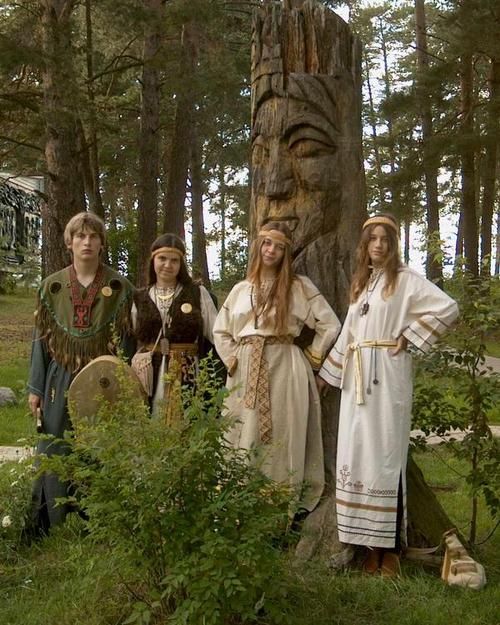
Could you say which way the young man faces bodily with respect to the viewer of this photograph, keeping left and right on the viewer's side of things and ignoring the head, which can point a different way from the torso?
facing the viewer

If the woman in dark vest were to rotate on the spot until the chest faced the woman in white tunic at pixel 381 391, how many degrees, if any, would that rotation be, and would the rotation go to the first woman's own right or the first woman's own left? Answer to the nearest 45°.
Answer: approximately 45° to the first woman's own left

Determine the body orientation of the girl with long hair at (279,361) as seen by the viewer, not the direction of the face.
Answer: toward the camera

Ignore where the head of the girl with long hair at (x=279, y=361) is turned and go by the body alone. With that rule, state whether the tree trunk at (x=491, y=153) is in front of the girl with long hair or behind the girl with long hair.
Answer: behind

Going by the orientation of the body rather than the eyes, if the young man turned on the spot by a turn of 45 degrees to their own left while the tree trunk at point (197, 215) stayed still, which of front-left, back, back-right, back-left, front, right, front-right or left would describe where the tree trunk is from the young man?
back-left

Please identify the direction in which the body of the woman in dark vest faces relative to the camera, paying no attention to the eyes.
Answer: toward the camera

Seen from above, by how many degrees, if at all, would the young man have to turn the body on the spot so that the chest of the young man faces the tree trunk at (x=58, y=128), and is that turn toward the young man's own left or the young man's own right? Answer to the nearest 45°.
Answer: approximately 180°

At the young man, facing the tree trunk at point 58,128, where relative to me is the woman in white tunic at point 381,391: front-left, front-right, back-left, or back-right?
back-right

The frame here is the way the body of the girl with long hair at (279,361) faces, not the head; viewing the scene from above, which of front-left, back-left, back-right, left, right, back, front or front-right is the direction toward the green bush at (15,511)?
right

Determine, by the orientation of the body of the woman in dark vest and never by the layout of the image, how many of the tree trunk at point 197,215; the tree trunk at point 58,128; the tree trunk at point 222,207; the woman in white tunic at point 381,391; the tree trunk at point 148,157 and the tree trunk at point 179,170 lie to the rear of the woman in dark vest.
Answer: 5

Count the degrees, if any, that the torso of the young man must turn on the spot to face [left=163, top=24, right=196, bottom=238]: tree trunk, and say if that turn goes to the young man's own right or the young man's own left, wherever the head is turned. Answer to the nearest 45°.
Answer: approximately 180°

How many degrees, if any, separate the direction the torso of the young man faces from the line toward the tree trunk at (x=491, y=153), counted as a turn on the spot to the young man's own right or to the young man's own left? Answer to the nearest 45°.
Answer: approximately 135° to the young man's own left

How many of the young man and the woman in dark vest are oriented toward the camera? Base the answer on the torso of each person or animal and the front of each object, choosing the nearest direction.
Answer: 2

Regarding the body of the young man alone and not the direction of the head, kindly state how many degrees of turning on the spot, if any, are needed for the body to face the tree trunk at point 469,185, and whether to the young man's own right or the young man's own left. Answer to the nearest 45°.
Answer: approximately 135° to the young man's own left

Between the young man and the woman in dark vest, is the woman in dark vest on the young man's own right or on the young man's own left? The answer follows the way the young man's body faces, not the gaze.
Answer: on the young man's own left

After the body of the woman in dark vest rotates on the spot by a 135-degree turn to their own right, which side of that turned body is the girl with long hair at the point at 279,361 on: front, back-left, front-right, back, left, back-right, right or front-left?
back

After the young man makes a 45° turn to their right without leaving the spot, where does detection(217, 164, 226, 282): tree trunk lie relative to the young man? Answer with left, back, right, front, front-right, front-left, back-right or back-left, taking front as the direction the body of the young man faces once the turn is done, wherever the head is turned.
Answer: back-right
